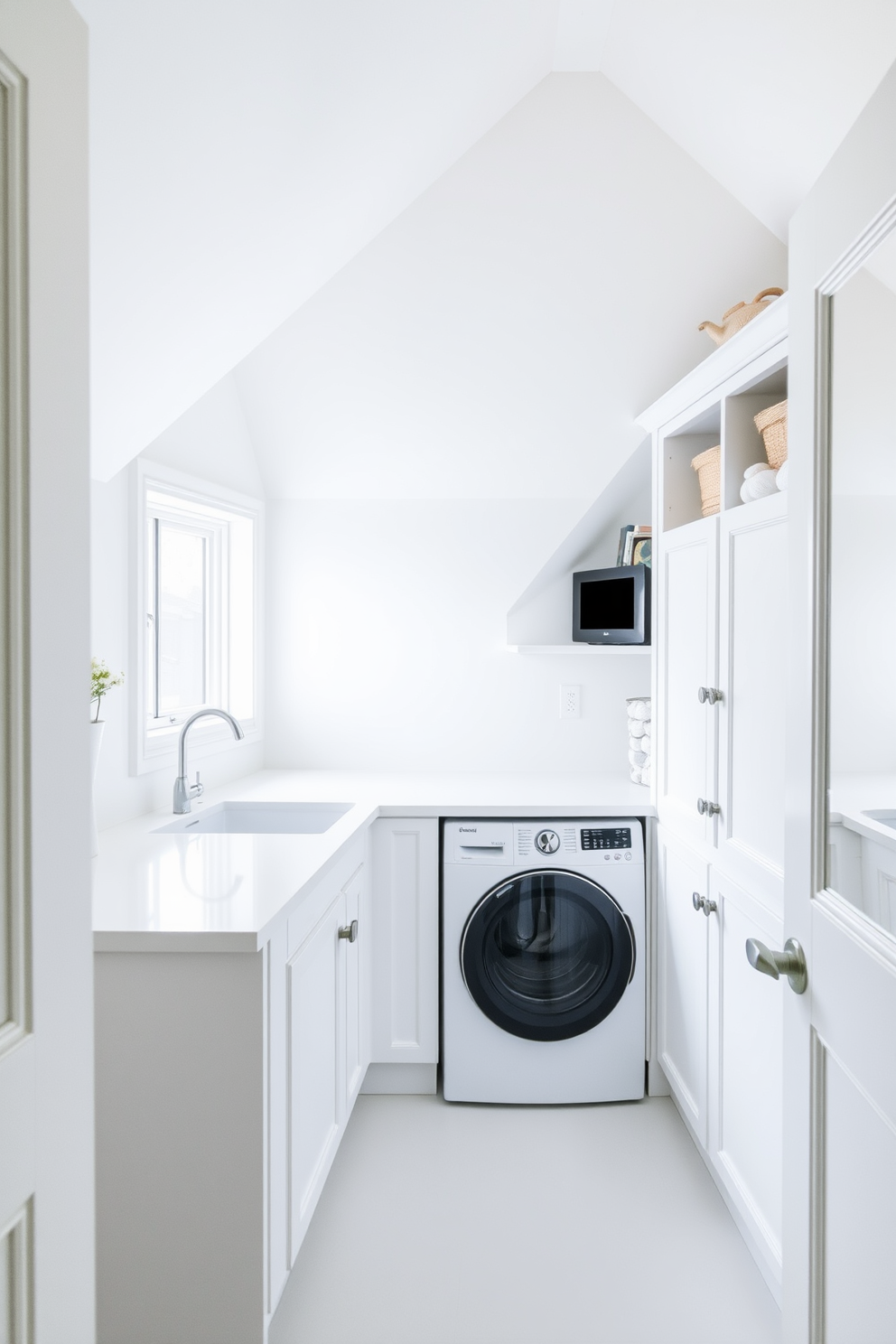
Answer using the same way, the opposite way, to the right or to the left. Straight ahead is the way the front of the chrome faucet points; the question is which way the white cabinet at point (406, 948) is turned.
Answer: to the right

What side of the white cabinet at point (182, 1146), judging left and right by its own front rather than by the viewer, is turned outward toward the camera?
right

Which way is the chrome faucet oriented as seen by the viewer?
to the viewer's right

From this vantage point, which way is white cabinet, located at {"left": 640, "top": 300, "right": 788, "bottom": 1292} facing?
to the viewer's left

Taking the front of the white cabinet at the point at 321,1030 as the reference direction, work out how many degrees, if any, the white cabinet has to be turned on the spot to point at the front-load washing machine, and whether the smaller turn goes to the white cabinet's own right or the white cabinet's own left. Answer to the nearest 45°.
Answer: approximately 45° to the white cabinet's own left

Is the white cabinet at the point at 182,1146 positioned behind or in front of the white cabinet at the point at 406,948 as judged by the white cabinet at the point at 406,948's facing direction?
in front
